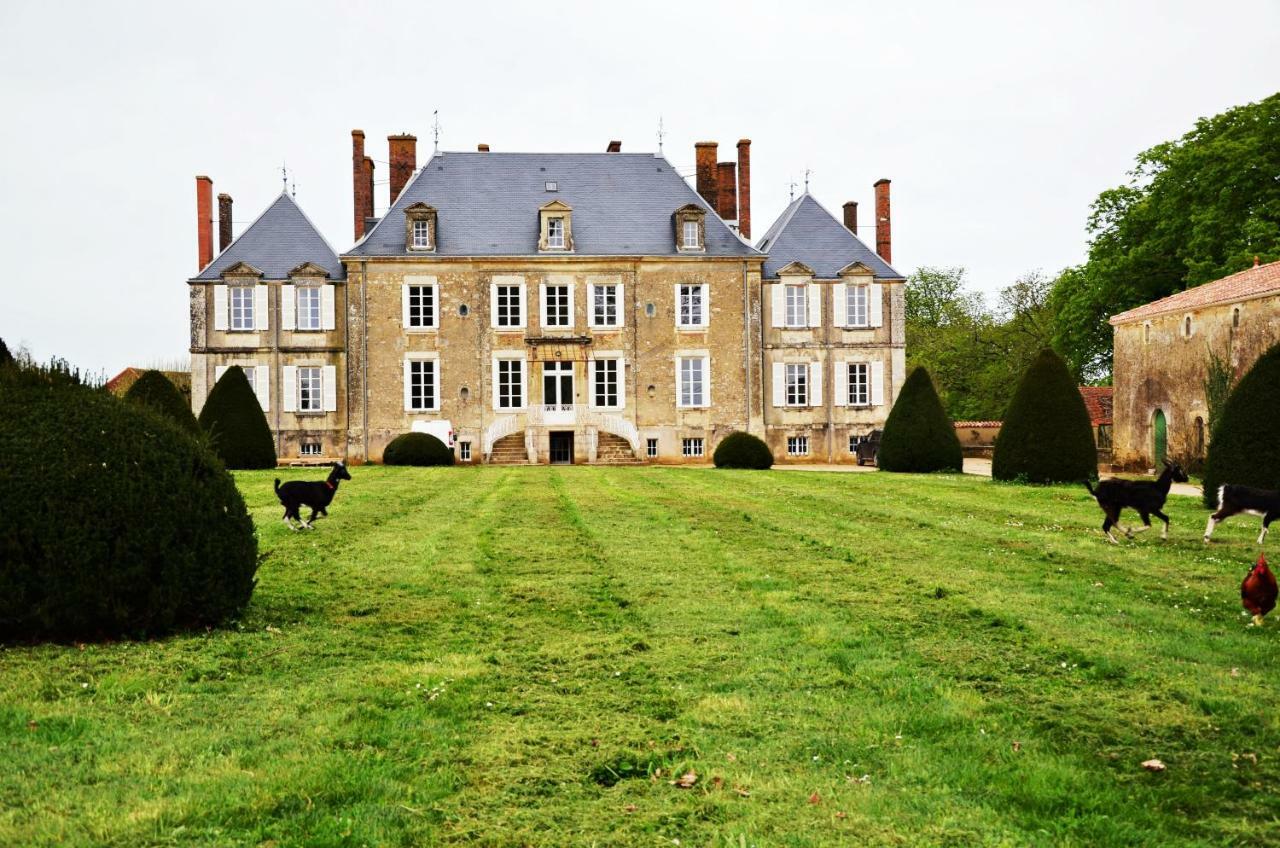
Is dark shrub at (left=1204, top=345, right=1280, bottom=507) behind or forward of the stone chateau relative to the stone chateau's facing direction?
forward

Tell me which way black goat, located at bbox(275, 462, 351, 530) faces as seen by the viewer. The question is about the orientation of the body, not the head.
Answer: to the viewer's right

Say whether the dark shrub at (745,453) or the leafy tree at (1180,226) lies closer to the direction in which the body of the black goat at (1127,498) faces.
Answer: the leafy tree

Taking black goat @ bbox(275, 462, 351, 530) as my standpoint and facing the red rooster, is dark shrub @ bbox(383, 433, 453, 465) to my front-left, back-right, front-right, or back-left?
back-left

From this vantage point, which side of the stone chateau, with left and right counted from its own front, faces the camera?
front

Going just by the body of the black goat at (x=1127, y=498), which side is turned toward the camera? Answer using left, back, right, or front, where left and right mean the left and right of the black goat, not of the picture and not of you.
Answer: right

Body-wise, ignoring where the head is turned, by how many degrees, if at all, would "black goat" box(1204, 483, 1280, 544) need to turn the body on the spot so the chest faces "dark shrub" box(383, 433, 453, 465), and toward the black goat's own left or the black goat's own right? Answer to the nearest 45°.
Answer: approximately 135° to the black goat's own left

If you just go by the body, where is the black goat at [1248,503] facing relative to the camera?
to the viewer's right

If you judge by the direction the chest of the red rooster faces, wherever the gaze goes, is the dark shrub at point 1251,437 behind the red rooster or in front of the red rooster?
behind
